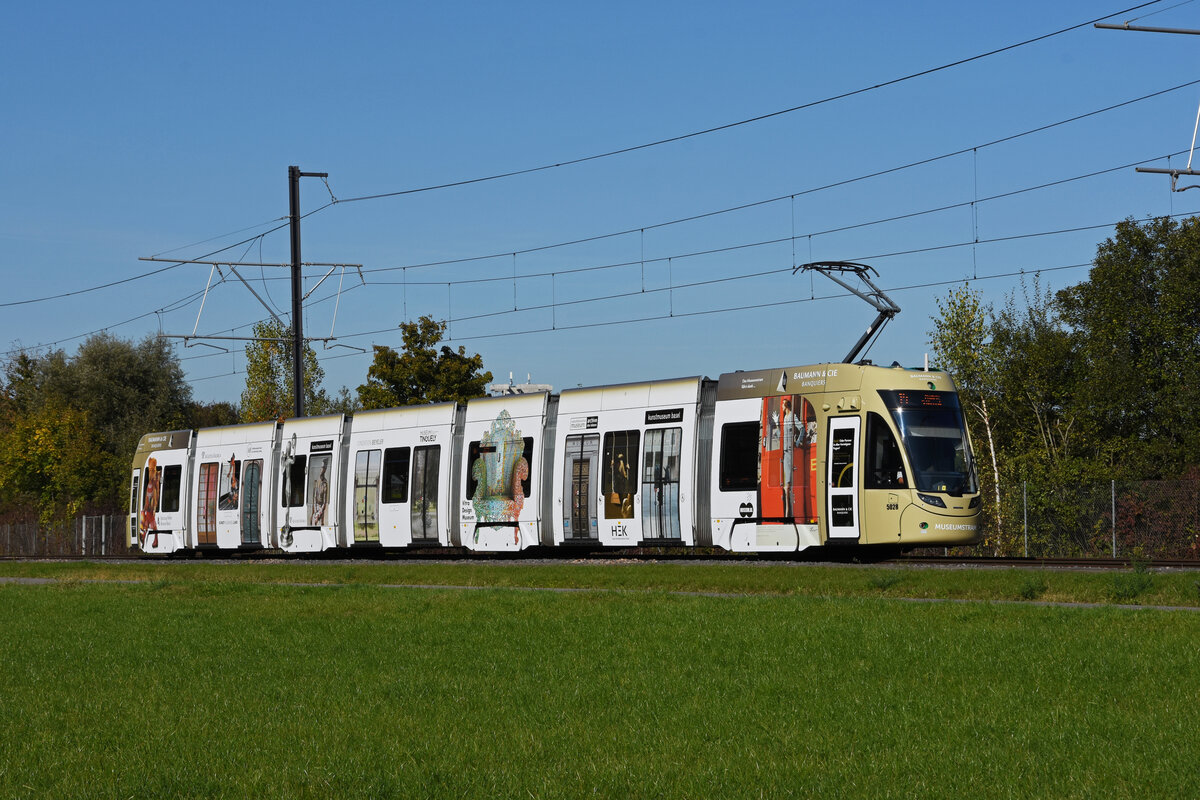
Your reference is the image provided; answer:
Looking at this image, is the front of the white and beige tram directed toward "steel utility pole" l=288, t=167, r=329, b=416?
no

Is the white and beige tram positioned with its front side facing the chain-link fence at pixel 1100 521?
no

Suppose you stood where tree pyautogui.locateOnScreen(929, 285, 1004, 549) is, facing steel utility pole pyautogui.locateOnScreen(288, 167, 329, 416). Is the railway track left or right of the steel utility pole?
left

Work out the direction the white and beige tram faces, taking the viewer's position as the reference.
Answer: facing the viewer and to the right of the viewer

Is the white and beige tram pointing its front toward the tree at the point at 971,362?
no

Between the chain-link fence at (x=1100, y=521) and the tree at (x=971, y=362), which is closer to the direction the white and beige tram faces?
the chain-link fence

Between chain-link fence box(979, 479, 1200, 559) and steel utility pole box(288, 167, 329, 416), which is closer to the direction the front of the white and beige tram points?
the chain-link fence

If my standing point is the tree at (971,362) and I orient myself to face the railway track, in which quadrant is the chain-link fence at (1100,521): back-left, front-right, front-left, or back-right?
front-left
